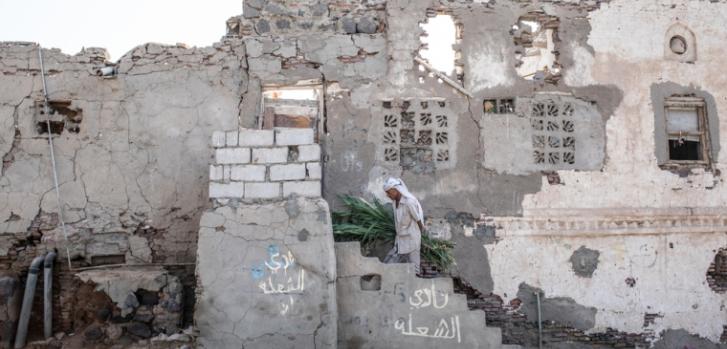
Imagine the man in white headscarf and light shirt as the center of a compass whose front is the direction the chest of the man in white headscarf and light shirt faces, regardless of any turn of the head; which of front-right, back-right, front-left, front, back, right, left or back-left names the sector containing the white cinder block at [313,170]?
front-left

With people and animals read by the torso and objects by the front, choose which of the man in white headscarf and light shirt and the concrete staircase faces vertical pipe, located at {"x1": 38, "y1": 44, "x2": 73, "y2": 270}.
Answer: the man in white headscarf and light shirt

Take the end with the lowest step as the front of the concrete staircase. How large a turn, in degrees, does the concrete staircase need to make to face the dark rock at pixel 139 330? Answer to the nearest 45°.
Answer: approximately 180°

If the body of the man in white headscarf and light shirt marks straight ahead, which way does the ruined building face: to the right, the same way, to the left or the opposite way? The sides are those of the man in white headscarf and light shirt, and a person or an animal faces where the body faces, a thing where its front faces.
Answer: to the left

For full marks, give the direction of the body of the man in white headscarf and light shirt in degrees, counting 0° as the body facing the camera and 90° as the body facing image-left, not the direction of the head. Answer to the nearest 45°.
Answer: approximately 90°

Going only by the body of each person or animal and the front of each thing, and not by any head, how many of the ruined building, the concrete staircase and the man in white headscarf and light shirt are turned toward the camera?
1

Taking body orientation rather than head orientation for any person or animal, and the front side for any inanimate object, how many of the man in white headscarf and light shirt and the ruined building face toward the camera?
1

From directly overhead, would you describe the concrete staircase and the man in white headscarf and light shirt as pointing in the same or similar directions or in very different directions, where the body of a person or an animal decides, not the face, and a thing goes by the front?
very different directions

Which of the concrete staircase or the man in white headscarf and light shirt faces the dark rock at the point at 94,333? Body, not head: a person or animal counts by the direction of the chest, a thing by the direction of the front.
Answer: the man in white headscarf and light shirt

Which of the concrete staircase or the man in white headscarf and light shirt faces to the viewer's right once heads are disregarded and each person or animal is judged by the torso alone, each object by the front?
the concrete staircase

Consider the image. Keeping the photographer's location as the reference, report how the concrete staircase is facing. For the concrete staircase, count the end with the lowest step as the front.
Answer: facing to the right of the viewer

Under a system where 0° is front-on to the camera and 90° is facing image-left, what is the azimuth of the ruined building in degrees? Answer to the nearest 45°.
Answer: approximately 0°

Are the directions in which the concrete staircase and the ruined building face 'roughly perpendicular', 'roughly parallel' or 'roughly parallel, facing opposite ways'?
roughly perpendicular
